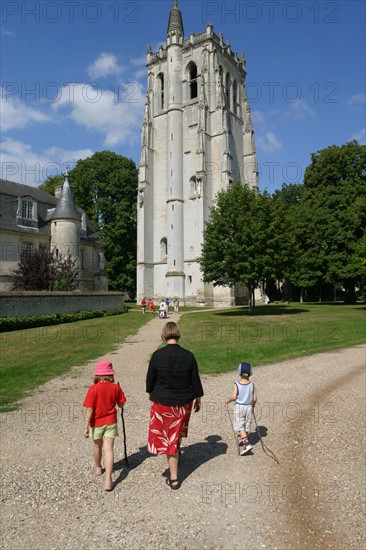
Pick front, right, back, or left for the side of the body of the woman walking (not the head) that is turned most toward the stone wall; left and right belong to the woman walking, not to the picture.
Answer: front

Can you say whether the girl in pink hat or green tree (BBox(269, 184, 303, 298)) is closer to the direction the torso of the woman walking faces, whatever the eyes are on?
the green tree

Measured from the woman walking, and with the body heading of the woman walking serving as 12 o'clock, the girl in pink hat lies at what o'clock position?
The girl in pink hat is roughly at 9 o'clock from the woman walking.

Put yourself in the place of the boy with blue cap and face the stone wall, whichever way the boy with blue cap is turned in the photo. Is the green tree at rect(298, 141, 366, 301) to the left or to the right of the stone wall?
right

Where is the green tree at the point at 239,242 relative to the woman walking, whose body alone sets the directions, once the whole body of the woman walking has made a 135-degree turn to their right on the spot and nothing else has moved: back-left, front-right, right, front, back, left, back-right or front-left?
back-left

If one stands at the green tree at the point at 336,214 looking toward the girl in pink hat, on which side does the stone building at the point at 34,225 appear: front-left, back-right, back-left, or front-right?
front-right

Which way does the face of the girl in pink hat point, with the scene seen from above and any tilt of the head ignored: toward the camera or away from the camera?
away from the camera

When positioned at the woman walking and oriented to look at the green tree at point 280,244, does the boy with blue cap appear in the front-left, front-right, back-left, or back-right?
front-right

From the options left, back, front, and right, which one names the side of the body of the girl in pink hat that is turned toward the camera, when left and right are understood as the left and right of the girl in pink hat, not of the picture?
back

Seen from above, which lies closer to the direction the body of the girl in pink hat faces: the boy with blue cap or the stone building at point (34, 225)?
the stone building

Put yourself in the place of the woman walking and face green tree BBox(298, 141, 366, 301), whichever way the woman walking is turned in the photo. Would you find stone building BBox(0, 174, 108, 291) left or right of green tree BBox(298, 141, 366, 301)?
left

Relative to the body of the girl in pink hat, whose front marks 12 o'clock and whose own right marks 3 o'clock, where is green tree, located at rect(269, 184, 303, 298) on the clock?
The green tree is roughly at 1 o'clock from the girl in pink hat.

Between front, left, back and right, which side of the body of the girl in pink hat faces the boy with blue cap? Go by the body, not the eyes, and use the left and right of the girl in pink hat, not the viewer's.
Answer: right

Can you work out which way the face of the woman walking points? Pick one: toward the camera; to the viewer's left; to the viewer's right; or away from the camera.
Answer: away from the camera

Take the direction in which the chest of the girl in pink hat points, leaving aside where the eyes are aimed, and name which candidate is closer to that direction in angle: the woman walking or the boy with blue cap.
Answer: the boy with blue cap

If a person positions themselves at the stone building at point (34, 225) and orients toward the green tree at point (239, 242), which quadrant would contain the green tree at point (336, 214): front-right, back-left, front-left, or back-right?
front-left

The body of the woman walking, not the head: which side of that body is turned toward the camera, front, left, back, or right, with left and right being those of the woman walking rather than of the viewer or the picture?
back

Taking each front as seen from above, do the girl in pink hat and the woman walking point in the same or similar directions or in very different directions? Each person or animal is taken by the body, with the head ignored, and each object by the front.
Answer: same or similar directions
